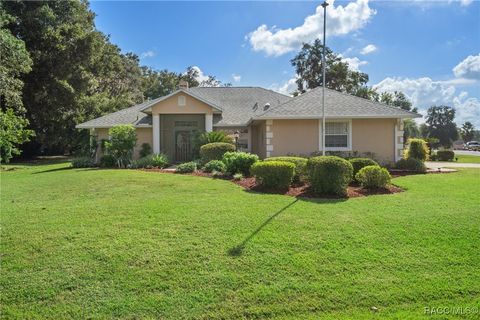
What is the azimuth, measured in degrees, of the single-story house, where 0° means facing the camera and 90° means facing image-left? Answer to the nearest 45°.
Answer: approximately 0°

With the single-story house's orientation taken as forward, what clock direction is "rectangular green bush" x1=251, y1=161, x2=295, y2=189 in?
The rectangular green bush is roughly at 12 o'clock from the single-story house.

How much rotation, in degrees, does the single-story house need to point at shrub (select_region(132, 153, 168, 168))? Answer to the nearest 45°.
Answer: approximately 90° to its right

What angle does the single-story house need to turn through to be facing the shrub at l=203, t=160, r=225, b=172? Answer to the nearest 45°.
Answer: approximately 45° to its right

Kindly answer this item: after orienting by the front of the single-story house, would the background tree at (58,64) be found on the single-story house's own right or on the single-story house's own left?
on the single-story house's own right

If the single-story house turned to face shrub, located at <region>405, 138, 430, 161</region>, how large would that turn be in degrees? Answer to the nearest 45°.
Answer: approximately 90° to its left

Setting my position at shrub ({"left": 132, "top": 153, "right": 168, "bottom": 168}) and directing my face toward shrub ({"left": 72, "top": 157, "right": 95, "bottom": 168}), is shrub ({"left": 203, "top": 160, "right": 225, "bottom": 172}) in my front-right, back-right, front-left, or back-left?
back-left

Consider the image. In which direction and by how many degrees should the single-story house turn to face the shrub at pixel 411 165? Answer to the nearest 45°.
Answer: approximately 90° to its left

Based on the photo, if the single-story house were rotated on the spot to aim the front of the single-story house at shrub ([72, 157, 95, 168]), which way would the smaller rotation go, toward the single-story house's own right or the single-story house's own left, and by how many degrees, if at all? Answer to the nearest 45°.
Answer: approximately 90° to the single-story house's own right

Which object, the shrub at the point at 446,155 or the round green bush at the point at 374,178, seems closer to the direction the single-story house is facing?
the round green bush
